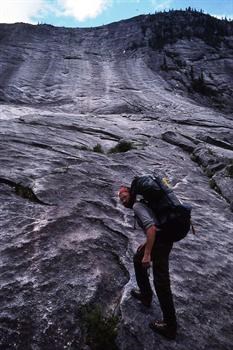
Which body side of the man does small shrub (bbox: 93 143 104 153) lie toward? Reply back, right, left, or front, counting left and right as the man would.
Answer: right

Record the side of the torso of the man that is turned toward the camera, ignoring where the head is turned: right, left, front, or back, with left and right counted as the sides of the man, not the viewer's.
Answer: left

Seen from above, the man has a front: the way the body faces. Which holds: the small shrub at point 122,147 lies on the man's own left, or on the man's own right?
on the man's own right

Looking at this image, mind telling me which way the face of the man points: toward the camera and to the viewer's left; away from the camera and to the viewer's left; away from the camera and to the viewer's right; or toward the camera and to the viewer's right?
toward the camera and to the viewer's left
